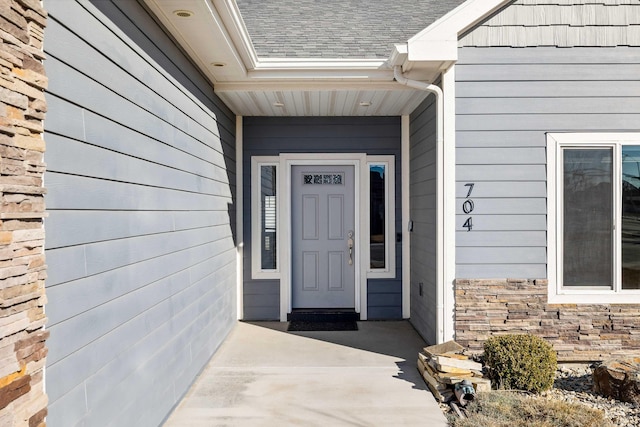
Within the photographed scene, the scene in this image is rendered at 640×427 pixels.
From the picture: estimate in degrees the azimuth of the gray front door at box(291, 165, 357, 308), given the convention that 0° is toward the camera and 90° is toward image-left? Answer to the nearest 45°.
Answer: approximately 0°

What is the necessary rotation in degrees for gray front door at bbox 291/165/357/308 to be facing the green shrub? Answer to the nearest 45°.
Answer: approximately 45° to its left
